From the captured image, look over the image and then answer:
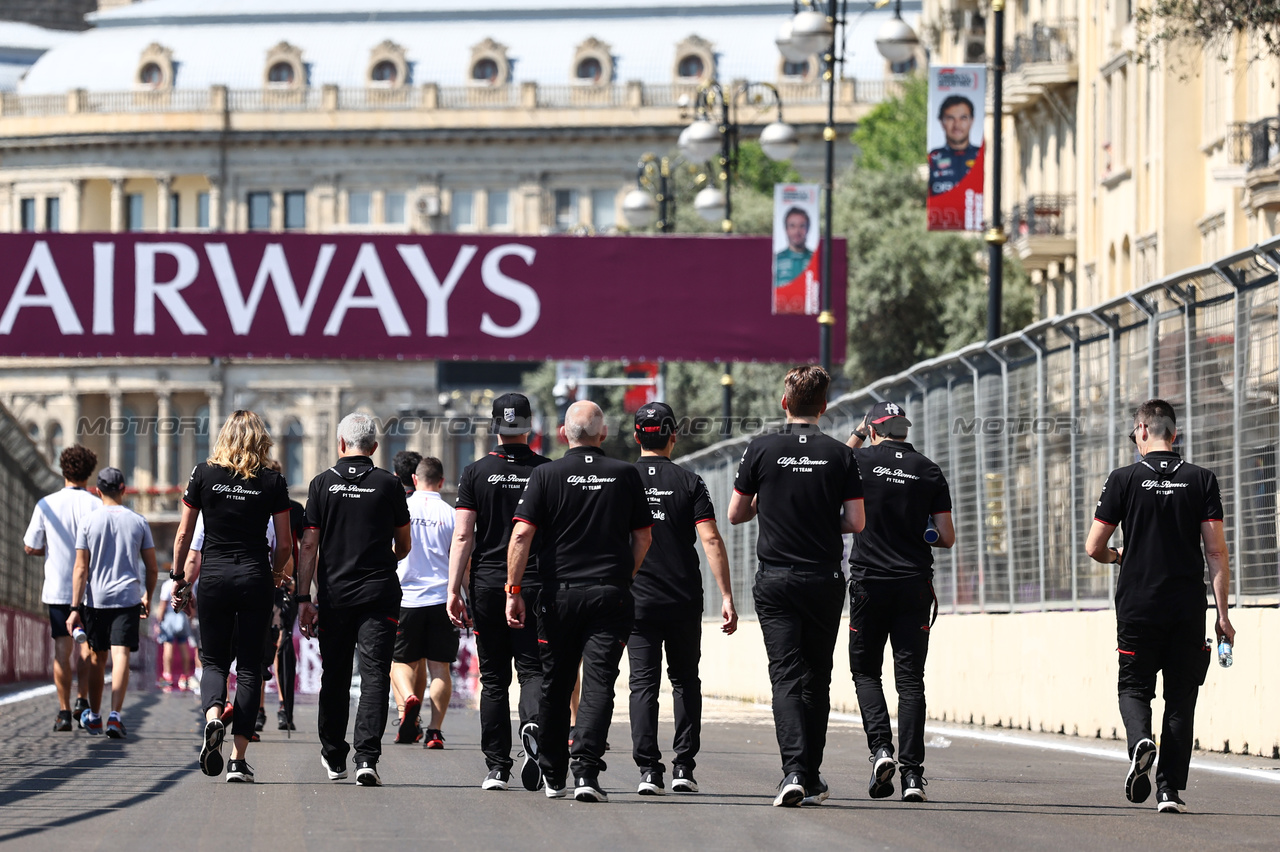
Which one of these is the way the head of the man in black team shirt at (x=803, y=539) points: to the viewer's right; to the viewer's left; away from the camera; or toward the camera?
away from the camera

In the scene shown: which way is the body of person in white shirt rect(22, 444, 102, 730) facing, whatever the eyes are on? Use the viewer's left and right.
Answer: facing away from the viewer

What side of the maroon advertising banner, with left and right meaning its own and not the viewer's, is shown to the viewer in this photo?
front

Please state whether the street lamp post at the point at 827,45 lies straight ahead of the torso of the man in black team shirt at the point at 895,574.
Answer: yes

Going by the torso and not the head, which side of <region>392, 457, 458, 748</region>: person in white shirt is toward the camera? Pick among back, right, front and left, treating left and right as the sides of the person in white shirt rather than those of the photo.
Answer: back

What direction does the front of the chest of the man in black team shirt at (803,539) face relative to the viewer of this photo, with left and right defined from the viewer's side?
facing away from the viewer

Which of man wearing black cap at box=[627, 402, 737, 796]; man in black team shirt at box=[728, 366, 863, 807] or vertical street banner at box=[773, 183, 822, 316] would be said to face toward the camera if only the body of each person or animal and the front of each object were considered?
the vertical street banner

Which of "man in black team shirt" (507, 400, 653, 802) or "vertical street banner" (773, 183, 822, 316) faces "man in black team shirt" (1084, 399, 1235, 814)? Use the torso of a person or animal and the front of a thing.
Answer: the vertical street banner

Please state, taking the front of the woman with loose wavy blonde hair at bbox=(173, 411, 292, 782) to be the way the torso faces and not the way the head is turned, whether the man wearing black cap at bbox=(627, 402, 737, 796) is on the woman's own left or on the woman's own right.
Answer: on the woman's own right

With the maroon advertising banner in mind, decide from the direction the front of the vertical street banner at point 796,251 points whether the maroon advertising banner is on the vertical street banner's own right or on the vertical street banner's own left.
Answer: on the vertical street banner's own right

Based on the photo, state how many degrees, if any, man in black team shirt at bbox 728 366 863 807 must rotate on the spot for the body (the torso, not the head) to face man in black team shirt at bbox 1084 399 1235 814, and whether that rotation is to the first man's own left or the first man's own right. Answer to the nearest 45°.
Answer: approximately 90° to the first man's own right

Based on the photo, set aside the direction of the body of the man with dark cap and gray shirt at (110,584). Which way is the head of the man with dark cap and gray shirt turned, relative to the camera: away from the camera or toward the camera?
away from the camera

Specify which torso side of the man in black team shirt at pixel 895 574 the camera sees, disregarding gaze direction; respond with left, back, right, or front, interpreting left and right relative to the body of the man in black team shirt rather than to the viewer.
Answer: back
